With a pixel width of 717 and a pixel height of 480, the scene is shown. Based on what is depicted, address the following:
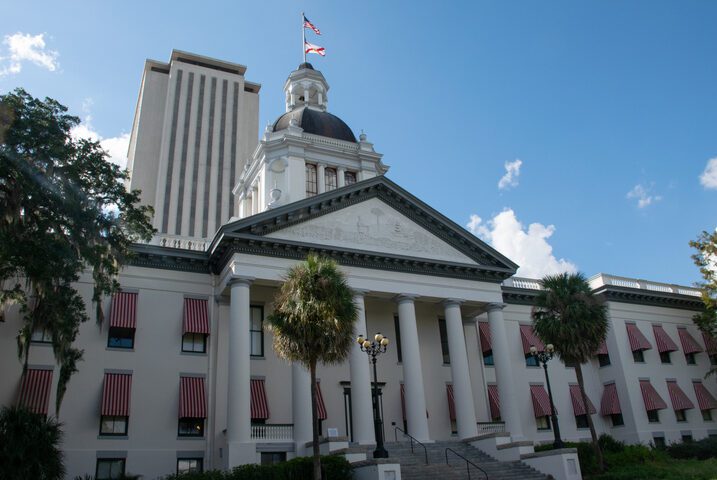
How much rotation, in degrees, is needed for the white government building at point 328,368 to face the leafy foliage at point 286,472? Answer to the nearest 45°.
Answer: approximately 45° to its right

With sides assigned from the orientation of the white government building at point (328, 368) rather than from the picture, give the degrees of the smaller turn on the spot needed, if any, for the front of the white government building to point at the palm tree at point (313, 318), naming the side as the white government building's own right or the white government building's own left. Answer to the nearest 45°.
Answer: approximately 45° to the white government building's own right

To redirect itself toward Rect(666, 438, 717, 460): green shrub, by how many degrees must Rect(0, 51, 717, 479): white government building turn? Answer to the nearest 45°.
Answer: approximately 45° to its left

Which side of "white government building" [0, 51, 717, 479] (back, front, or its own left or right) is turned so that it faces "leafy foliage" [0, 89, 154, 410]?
right

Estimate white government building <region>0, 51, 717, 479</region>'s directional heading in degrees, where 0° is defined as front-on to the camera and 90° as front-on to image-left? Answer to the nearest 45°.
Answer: approximately 315°

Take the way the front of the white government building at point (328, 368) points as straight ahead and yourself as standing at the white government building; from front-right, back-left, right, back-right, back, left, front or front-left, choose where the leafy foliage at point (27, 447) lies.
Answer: right
